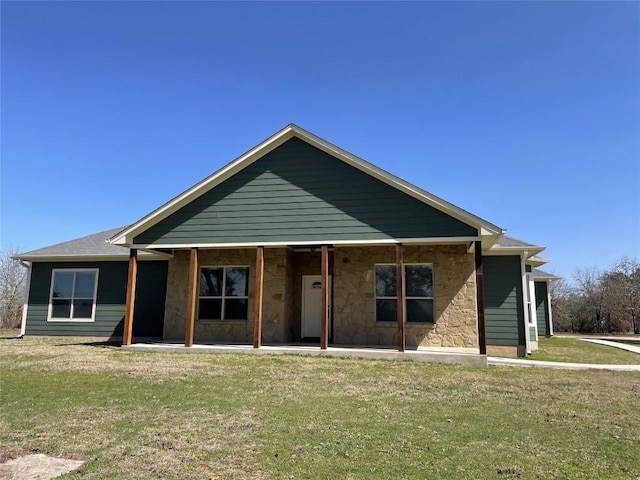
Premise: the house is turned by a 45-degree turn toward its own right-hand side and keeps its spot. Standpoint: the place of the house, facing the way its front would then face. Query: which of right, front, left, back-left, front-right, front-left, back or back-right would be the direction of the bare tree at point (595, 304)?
back

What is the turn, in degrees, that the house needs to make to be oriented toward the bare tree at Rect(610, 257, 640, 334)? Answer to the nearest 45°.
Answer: approximately 135° to its left

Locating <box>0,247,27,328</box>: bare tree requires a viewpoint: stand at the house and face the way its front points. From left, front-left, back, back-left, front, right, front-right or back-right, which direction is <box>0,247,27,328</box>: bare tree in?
back-right

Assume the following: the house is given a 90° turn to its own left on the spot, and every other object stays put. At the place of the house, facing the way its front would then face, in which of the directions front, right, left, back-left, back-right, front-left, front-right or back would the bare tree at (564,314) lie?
front-left

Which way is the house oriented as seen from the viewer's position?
toward the camera
